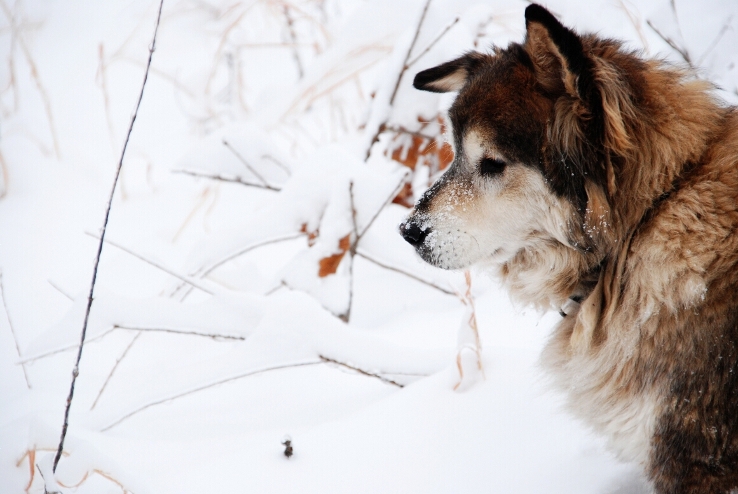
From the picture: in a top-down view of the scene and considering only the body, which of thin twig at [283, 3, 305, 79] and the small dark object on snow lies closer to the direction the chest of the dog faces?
the small dark object on snow

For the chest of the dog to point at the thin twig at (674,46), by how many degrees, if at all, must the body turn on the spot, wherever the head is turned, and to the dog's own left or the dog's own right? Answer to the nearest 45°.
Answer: approximately 90° to the dog's own right

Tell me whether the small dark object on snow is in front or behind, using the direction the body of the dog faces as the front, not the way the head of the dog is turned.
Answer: in front

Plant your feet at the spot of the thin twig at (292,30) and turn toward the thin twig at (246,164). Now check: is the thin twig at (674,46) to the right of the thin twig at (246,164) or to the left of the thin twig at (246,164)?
left

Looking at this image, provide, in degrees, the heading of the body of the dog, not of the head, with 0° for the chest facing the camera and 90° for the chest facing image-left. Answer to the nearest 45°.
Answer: approximately 90°

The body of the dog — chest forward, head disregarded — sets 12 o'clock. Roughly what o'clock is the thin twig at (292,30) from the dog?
The thin twig is roughly at 2 o'clock from the dog.

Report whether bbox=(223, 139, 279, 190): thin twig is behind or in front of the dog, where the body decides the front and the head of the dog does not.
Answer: in front

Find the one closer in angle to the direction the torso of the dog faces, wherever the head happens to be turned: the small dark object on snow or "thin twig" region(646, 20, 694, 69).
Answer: the small dark object on snow

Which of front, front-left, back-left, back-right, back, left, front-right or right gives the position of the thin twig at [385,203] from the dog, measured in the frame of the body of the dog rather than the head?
front-right

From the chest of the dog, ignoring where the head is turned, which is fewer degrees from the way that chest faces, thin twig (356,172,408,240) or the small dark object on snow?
the small dark object on snow
